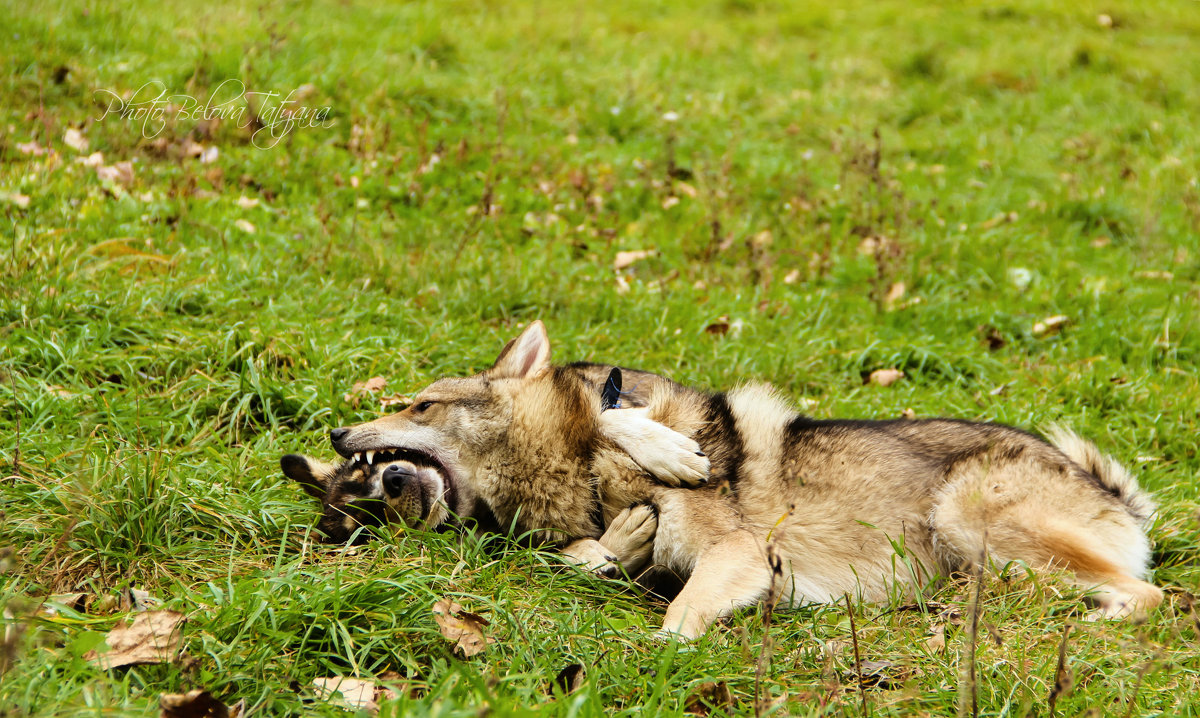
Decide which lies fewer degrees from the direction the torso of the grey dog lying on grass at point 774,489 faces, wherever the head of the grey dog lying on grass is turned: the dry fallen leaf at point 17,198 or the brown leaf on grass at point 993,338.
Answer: the dry fallen leaf

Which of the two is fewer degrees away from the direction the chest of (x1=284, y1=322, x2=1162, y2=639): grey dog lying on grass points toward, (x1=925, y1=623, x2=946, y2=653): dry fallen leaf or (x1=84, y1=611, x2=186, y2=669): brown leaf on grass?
the brown leaf on grass

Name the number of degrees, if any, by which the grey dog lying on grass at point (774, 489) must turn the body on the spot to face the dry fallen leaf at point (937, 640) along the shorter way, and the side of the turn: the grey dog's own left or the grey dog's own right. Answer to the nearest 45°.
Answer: approximately 135° to the grey dog's own left

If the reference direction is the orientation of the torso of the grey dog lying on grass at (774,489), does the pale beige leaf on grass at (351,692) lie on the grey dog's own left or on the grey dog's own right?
on the grey dog's own left

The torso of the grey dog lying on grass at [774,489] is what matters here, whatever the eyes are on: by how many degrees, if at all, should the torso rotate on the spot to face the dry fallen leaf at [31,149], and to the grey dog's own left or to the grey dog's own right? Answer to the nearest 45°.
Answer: approximately 45° to the grey dog's own right

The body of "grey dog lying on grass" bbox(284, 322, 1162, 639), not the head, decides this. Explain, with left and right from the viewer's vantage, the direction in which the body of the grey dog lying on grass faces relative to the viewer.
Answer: facing to the left of the viewer

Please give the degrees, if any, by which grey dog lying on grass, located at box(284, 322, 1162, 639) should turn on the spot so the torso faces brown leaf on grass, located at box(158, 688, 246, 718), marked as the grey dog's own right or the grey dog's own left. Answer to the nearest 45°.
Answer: approximately 45° to the grey dog's own left

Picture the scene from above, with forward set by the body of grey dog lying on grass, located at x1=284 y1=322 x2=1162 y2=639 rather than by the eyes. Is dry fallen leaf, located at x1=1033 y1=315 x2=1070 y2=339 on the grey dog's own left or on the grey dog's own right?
on the grey dog's own right

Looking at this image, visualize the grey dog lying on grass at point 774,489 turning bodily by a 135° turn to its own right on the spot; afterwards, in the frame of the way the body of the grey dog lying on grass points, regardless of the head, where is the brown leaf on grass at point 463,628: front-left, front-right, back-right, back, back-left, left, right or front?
back

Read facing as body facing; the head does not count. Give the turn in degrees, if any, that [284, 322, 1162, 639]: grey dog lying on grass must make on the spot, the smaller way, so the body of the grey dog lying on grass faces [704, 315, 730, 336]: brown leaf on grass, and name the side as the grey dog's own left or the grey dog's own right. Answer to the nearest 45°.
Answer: approximately 90° to the grey dog's own right
